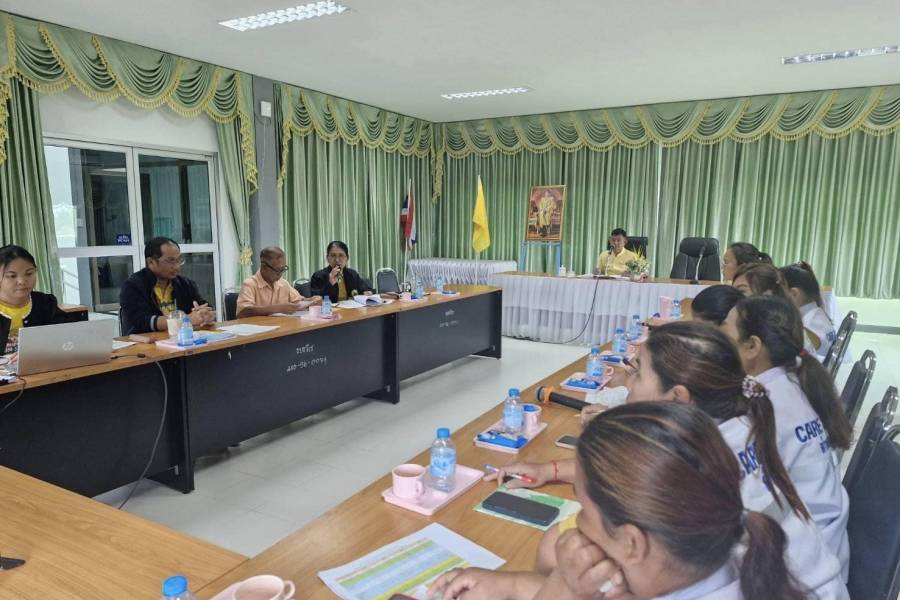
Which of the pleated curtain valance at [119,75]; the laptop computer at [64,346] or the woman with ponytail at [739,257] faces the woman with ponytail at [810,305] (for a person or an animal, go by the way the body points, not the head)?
the pleated curtain valance

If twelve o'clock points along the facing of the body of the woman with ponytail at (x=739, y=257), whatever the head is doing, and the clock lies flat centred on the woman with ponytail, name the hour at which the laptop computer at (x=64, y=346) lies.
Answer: The laptop computer is roughly at 10 o'clock from the woman with ponytail.

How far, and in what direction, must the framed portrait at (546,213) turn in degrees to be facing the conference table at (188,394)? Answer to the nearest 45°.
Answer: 0° — it already faces it

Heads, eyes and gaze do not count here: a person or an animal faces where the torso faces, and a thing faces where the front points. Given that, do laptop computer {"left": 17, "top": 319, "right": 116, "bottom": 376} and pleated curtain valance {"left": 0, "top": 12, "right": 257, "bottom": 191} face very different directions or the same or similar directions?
very different directions

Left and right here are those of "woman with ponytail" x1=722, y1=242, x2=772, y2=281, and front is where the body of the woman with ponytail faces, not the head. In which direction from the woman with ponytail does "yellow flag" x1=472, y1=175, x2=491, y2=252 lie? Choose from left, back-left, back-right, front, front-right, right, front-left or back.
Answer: front-right

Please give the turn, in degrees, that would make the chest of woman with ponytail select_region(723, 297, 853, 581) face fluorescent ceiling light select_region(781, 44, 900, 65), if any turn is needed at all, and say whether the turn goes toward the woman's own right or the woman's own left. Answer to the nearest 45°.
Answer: approximately 45° to the woman's own right

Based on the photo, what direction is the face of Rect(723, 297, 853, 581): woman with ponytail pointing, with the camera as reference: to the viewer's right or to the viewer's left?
to the viewer's left

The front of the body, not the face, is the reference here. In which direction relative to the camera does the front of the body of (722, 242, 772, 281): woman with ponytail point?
to the viewer's left

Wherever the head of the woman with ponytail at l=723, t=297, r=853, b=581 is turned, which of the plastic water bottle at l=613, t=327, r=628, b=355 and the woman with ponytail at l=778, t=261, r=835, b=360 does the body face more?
the plastic water bottle

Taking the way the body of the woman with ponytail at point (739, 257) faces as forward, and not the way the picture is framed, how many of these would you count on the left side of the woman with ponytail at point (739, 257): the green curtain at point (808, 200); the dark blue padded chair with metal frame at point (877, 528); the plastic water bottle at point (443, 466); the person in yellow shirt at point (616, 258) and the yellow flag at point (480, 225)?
2

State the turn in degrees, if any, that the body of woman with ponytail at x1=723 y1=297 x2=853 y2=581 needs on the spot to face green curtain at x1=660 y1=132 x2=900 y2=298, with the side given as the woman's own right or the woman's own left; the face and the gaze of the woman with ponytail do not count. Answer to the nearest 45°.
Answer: approximately 45° to the woman's own right

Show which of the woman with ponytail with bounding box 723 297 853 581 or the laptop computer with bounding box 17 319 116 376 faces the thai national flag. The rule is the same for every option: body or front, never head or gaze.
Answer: the woman with ponytail

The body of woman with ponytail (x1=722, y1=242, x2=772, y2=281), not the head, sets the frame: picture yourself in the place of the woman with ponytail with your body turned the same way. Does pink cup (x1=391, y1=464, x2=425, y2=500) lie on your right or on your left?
on your left

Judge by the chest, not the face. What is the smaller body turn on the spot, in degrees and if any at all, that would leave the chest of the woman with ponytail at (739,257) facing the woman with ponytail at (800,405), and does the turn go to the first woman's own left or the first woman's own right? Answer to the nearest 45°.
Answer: approximately 90° to the first woman's own left

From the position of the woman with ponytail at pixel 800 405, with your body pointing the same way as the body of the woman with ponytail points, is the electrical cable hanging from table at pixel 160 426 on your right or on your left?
on your left
